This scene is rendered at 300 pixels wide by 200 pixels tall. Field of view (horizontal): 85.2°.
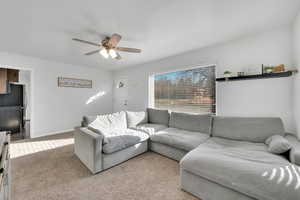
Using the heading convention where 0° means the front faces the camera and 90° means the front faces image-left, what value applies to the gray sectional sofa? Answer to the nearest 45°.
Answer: approximately 45°

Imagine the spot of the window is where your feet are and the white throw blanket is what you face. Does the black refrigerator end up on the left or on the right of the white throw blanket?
right

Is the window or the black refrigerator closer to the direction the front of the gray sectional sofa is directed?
the black refrigerator

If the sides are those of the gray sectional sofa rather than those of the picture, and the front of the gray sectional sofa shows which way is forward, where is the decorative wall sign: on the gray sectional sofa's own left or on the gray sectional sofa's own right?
on the gray sectional sofa's own right

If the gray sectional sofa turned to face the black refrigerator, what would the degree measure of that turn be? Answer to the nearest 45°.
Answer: approximately 45° to its right
